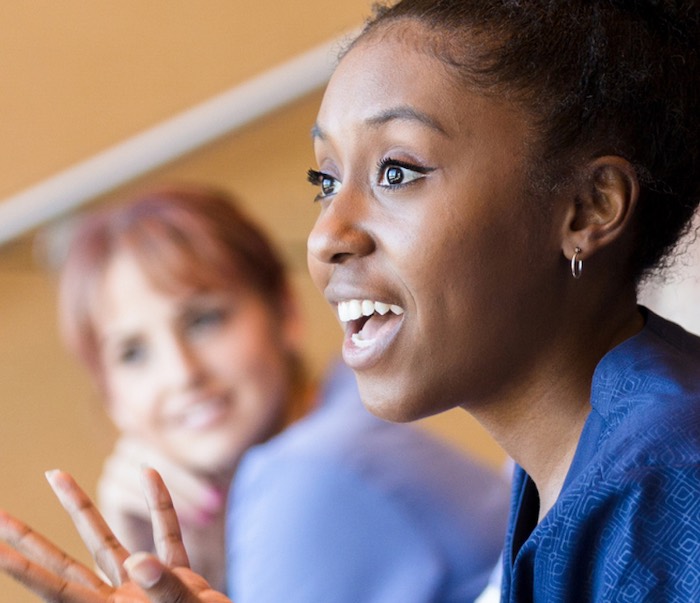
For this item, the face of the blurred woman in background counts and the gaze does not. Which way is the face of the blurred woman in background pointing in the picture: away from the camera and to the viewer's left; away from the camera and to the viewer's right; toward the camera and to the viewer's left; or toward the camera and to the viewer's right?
toward the camera and to the viewer's right

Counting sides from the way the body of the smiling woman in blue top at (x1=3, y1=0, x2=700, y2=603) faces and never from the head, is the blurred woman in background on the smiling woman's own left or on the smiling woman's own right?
on the smiling woman's own right

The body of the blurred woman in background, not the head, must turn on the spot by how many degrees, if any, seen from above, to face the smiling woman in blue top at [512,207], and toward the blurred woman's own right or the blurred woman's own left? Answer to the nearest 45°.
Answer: approximately 45° to the blurred woman's own left

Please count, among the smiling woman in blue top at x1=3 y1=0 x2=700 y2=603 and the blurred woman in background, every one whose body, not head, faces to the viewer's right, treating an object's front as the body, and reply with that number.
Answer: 0

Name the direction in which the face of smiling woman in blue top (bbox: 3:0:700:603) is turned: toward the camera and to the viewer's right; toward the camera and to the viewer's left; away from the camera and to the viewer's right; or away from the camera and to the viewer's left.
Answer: toward the camera and to the viewer's left

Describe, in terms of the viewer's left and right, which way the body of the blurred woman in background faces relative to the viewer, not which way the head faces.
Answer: facing the viewer and to the left of the viewer
